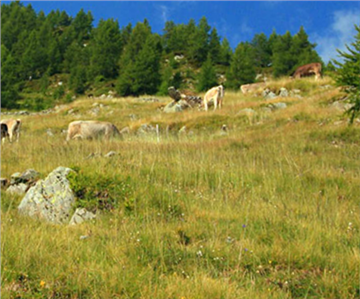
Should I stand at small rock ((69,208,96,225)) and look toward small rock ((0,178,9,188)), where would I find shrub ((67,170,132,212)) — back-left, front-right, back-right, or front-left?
front-right

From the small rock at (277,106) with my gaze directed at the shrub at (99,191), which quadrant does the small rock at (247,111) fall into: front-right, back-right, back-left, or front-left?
front-right

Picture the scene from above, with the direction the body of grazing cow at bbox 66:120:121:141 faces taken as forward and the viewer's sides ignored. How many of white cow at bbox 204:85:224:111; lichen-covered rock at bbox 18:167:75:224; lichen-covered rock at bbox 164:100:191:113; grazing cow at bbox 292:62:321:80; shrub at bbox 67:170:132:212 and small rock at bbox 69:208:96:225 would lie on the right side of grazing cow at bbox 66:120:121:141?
3

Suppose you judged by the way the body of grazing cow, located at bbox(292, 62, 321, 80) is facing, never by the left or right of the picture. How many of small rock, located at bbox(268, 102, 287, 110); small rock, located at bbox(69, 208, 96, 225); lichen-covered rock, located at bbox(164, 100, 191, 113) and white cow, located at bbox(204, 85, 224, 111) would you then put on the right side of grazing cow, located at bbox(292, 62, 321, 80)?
0

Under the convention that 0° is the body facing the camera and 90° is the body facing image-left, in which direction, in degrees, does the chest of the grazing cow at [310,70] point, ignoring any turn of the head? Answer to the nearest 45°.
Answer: approximately 90°

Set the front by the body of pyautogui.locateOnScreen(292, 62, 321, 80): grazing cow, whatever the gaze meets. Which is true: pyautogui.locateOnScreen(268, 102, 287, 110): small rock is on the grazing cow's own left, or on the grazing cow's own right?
on the grazing cow's own left

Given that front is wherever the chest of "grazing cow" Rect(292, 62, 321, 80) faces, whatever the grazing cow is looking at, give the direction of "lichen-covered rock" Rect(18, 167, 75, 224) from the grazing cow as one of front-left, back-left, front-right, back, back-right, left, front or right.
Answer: left

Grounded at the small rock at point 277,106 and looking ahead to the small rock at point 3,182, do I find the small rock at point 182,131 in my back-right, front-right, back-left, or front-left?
front-right

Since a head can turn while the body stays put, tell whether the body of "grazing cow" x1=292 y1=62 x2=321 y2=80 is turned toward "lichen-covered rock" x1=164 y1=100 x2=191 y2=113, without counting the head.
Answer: no

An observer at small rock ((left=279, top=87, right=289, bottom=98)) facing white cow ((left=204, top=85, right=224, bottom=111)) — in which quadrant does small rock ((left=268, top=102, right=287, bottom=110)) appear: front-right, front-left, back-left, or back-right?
front-left

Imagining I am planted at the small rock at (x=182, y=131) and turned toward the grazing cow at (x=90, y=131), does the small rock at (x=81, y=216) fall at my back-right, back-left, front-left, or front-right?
front-left

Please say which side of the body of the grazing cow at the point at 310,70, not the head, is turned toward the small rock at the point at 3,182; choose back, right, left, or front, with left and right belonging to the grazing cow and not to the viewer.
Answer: left

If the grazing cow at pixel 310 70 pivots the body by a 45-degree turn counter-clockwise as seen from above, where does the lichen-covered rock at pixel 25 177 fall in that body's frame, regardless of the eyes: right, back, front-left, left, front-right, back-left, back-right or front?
front-left

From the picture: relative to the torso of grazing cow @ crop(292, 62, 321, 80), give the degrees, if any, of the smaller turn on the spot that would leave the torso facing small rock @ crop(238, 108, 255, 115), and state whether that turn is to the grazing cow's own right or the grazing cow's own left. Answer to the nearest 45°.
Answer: approximately 90° to the grazing cow's own left

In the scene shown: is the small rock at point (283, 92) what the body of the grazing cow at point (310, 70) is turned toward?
no

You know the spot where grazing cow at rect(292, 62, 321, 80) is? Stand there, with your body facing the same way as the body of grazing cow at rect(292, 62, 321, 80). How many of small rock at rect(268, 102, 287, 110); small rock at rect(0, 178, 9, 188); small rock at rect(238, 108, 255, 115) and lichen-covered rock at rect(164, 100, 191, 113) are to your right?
0
